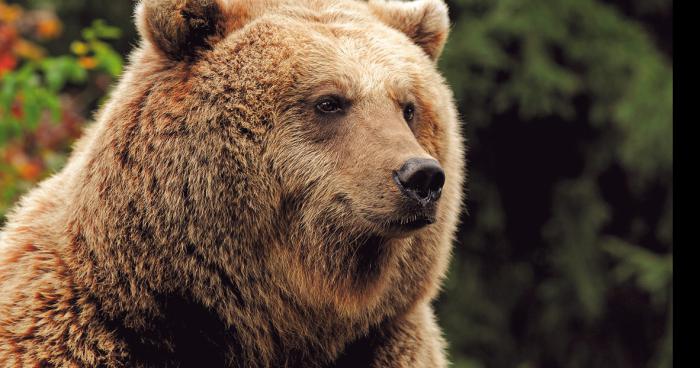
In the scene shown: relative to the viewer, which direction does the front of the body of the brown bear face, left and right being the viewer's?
facing the viewer and to the right of the viewer
